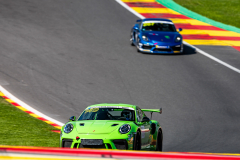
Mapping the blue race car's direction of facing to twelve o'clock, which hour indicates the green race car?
The green race car is roughly at 12 o'clock from the blue race car.

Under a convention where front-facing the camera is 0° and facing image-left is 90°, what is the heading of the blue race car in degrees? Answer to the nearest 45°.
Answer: approximately 0°
